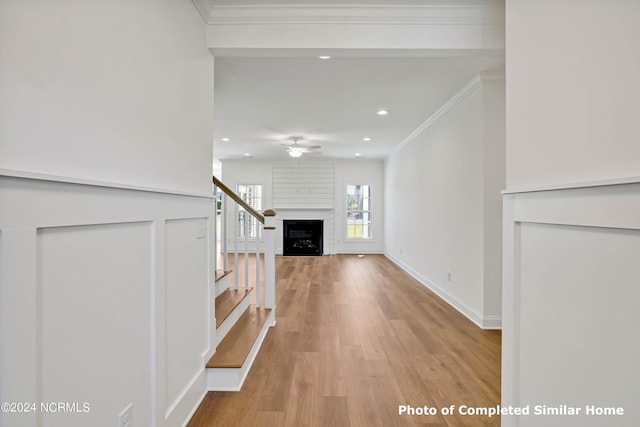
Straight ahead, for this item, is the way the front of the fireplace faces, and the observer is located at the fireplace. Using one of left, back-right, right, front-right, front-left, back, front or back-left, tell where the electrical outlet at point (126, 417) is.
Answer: front

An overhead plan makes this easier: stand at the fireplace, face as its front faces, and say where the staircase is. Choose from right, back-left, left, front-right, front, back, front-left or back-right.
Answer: front

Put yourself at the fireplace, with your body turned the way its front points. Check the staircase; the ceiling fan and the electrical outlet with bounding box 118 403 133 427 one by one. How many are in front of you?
3

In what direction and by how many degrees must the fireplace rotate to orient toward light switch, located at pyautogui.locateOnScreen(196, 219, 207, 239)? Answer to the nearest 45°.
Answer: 0° — it already faces it

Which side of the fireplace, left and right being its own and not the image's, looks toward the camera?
front

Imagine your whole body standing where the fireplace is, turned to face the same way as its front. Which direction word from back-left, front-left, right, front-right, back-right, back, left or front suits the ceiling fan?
front

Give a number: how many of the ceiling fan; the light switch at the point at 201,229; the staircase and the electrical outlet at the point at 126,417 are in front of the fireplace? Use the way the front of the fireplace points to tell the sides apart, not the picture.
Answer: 4
